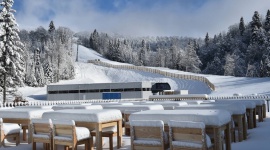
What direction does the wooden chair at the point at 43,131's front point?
away from the camera

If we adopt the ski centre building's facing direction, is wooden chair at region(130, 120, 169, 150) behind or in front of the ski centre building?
in front

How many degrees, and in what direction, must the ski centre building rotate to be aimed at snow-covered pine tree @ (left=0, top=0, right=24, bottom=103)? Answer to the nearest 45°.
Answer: approximately 45° to its right

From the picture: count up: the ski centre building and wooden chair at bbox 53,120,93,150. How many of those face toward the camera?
1

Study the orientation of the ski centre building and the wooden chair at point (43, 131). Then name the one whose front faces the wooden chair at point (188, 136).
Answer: the ski centre building

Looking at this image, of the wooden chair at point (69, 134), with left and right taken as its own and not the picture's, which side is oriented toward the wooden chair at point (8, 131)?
left

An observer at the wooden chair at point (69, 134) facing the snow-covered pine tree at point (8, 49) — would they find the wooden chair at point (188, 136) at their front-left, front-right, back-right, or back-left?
back-right

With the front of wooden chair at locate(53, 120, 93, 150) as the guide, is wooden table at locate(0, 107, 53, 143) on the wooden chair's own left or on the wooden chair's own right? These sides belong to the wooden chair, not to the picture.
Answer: on the wooden chair's own left

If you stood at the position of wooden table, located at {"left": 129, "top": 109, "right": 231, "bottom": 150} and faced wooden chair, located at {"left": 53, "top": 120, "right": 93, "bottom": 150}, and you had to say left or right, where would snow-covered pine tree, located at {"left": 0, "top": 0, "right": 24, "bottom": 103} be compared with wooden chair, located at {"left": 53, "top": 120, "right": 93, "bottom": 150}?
right
